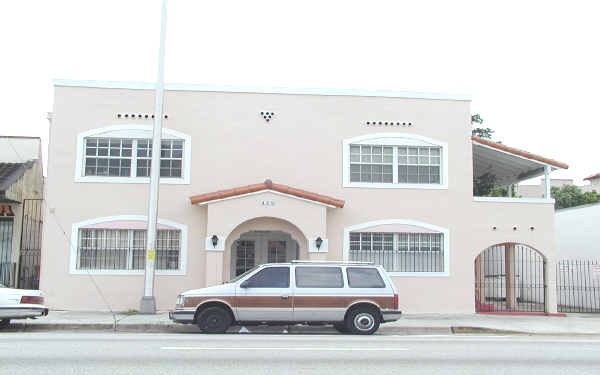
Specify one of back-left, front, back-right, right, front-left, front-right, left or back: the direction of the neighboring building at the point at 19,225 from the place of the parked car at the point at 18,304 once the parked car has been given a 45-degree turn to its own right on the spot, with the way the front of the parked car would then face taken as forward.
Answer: front-right

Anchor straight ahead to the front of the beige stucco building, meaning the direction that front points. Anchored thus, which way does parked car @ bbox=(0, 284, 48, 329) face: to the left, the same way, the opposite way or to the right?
to the right

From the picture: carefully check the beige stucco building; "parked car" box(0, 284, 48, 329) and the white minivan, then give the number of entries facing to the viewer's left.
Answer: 2

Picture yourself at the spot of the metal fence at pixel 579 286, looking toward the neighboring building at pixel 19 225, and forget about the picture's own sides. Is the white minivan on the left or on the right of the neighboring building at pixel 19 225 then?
left

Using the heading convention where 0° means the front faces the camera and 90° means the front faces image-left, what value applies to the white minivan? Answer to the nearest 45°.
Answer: approximately 90°

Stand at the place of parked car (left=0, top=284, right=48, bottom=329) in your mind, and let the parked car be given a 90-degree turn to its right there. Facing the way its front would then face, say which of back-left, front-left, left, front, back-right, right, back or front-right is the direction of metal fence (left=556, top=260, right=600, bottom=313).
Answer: right

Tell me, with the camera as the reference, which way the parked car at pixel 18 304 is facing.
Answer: facing to the left of the viewer

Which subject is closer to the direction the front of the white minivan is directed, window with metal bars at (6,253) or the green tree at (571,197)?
the window with metal bars

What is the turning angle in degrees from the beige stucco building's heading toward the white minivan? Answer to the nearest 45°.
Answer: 0° — it already faces it

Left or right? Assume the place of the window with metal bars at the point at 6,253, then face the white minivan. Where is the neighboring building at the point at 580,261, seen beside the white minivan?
left

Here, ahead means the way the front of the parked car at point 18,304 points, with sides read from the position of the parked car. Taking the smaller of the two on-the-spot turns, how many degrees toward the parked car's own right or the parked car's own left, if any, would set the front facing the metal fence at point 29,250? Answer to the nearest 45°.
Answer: approximately 90° to the parked car's own right

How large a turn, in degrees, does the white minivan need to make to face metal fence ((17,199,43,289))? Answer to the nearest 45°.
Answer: approximately 45° to its right

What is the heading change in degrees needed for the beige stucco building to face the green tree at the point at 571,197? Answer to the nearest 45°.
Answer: approximately 135° to its left

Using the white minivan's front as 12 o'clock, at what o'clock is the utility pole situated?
The utility pole is roughly at 1 o'clock from the white minivan.
